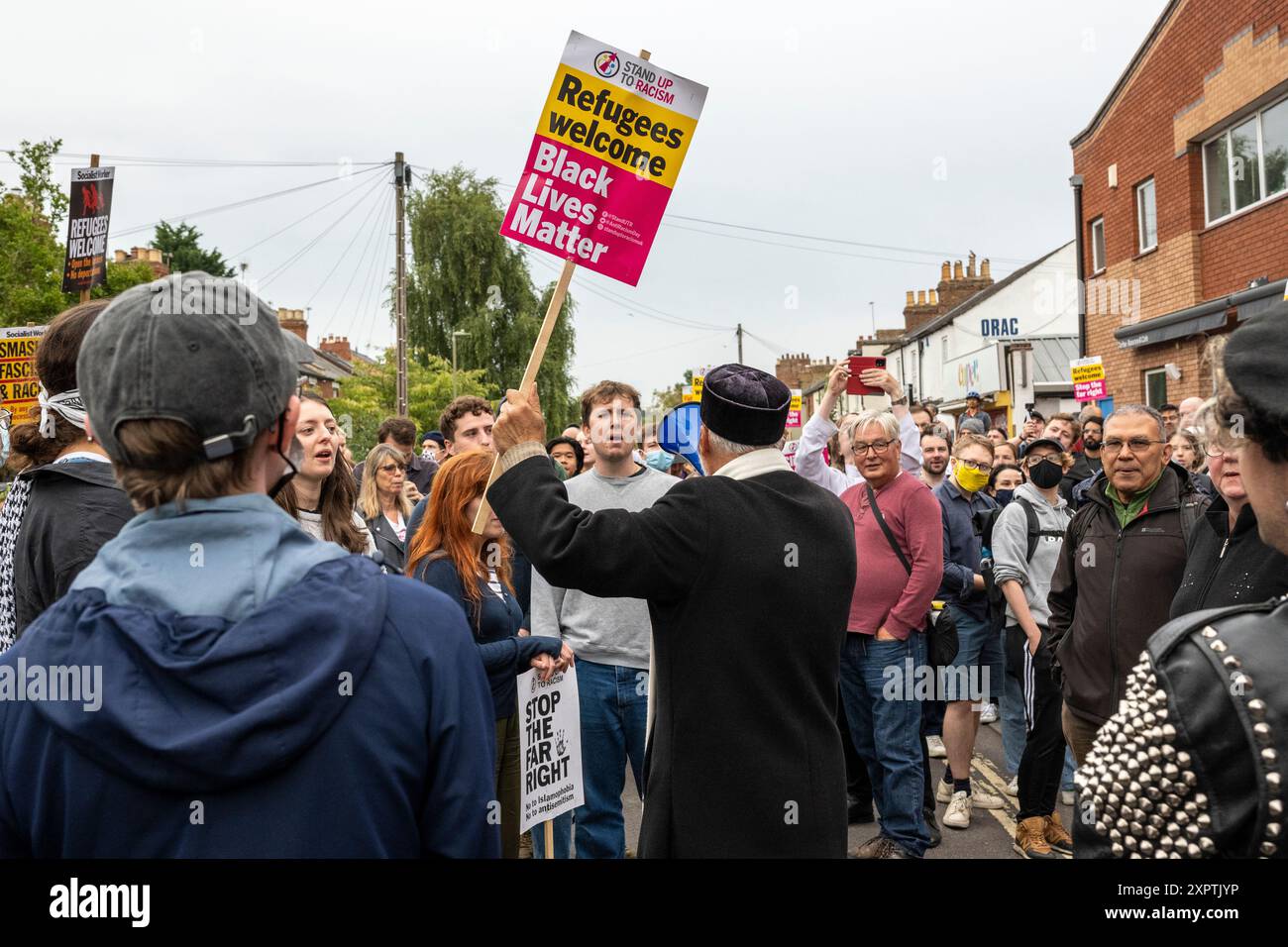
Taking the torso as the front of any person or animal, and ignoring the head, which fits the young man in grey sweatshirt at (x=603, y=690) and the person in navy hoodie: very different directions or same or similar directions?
very different directions

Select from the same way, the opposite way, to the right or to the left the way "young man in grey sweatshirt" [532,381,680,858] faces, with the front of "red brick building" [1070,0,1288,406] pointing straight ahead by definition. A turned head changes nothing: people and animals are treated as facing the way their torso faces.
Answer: to the left

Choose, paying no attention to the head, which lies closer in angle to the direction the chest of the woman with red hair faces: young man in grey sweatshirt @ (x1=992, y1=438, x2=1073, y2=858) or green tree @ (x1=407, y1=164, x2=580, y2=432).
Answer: the young man in grey sweatshirt

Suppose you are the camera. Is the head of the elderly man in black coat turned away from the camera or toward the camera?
away from the camera

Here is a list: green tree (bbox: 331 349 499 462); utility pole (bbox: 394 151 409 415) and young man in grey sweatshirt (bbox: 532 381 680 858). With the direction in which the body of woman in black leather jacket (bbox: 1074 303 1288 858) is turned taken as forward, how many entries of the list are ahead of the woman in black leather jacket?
3

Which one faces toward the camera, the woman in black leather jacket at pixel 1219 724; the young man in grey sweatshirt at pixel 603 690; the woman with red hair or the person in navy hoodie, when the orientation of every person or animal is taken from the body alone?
the young man in grey sweatshirt

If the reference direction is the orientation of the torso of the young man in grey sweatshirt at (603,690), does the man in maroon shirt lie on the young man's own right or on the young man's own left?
on the young man's own left

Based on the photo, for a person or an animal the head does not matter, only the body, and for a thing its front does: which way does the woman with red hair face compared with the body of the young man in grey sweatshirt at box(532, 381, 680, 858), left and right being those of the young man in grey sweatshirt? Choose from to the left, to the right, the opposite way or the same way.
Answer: to the left

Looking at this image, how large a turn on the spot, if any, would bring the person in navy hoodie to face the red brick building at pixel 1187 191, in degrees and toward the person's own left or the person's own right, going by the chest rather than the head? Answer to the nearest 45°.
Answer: approximately 45° to the person's own right

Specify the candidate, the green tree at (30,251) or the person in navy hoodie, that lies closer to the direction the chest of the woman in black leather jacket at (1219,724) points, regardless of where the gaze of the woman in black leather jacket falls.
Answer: the green tree

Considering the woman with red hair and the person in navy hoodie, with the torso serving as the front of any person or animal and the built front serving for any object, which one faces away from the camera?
the person in navy hoodie

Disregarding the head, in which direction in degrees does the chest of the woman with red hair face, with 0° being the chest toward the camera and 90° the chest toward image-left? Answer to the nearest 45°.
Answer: approximately 270°

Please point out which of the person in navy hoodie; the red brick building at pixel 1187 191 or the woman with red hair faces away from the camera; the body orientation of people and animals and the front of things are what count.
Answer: the person in navy hoodie

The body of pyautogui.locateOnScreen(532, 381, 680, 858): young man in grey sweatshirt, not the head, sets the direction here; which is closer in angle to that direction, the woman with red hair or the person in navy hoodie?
the person in navy hoodie

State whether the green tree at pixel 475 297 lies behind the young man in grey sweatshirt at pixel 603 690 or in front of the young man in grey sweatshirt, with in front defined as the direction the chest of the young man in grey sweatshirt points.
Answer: behind

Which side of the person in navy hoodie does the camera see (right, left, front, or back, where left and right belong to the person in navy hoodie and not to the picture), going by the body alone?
back
